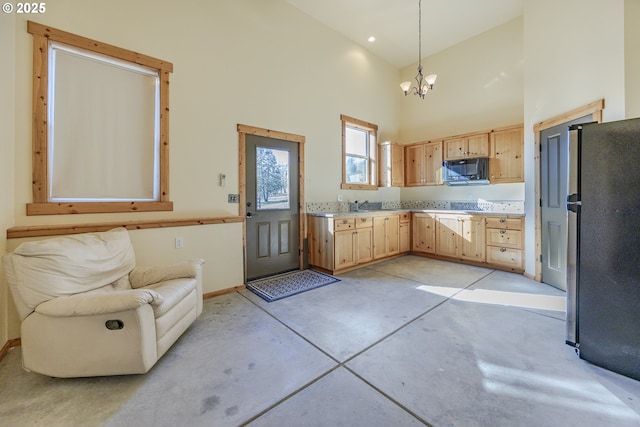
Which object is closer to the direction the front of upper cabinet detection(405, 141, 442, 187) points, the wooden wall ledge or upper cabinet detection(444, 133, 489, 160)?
the wooden wall ledge

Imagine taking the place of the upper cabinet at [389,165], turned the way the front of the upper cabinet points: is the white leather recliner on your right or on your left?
on your right

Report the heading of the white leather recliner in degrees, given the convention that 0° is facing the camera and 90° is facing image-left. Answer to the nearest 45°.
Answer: approximately 315°

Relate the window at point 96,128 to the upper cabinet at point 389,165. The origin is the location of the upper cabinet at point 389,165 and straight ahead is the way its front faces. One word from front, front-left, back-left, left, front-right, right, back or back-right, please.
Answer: right

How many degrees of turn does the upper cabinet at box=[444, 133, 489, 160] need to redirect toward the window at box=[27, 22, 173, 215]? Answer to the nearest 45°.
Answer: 0° — it already faces it

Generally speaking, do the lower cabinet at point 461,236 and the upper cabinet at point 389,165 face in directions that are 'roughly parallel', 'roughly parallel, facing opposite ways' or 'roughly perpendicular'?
roughly perpendicular

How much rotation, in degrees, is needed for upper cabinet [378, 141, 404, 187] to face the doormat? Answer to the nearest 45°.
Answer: approximately 90° to its right

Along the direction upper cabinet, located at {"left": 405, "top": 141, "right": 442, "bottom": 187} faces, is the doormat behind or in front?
in front
